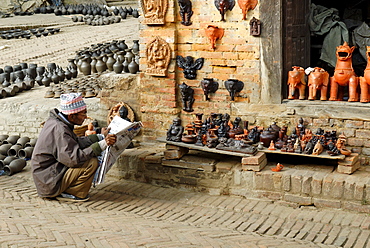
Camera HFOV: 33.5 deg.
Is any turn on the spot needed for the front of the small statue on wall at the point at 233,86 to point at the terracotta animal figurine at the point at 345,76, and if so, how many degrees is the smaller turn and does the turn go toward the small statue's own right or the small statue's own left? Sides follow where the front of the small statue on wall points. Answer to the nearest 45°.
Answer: approximately 90° to the small statue's own left

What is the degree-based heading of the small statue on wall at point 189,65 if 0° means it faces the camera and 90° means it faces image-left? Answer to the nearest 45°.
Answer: approximately 0°

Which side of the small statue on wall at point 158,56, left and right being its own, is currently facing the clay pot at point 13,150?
right

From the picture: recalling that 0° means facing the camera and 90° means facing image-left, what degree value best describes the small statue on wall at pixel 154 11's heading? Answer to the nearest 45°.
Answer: approximately 0°
